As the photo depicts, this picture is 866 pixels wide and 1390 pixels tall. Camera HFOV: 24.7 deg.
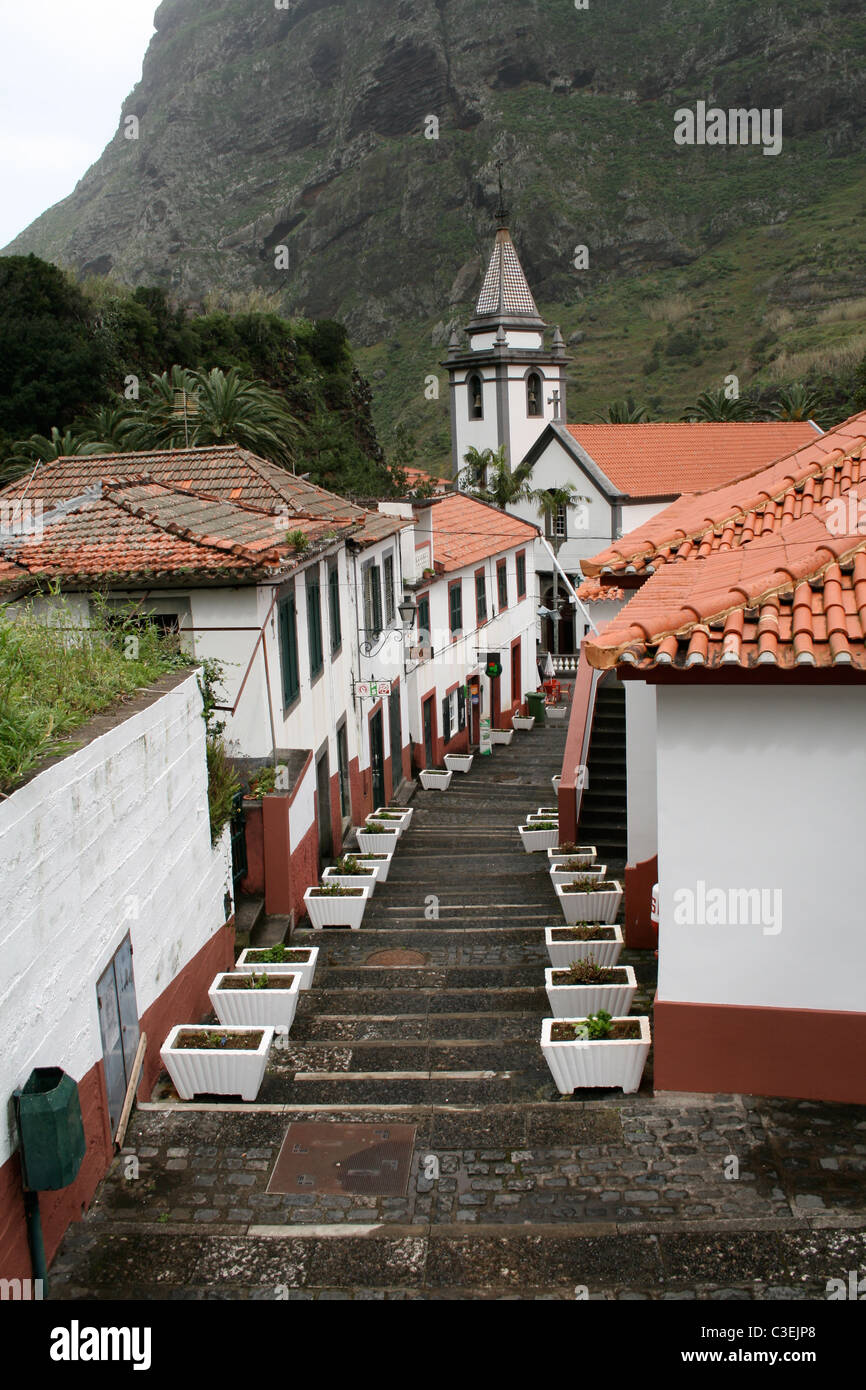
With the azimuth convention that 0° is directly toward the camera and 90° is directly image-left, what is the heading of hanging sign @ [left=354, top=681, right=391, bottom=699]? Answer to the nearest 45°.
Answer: approximately 0°

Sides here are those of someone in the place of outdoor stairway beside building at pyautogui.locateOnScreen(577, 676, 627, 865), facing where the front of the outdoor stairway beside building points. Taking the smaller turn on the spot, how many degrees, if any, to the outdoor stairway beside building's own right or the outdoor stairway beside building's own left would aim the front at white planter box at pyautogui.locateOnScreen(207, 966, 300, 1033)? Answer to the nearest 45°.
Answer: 0° — it already faces it

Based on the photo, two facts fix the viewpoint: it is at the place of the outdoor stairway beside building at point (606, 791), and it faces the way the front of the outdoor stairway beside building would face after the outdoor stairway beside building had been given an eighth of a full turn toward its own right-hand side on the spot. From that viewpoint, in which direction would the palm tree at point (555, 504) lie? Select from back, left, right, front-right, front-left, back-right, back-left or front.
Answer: back-right

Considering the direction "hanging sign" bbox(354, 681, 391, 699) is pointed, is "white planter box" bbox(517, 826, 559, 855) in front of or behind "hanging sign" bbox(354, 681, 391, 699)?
in front

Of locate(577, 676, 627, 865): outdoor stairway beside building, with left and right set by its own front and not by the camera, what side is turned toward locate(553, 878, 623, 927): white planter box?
front

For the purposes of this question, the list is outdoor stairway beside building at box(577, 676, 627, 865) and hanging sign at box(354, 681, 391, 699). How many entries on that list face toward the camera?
2

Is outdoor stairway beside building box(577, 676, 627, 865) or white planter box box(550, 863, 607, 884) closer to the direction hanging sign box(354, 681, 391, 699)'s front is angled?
the white planter box

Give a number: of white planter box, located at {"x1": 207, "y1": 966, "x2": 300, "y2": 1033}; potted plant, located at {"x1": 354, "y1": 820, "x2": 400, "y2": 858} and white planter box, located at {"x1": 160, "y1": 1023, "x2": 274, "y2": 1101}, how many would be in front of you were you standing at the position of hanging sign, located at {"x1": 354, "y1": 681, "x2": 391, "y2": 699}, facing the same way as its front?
3

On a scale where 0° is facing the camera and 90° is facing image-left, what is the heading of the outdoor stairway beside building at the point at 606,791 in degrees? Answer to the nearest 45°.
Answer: approximately 0°

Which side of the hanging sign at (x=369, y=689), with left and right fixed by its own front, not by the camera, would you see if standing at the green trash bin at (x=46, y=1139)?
front
